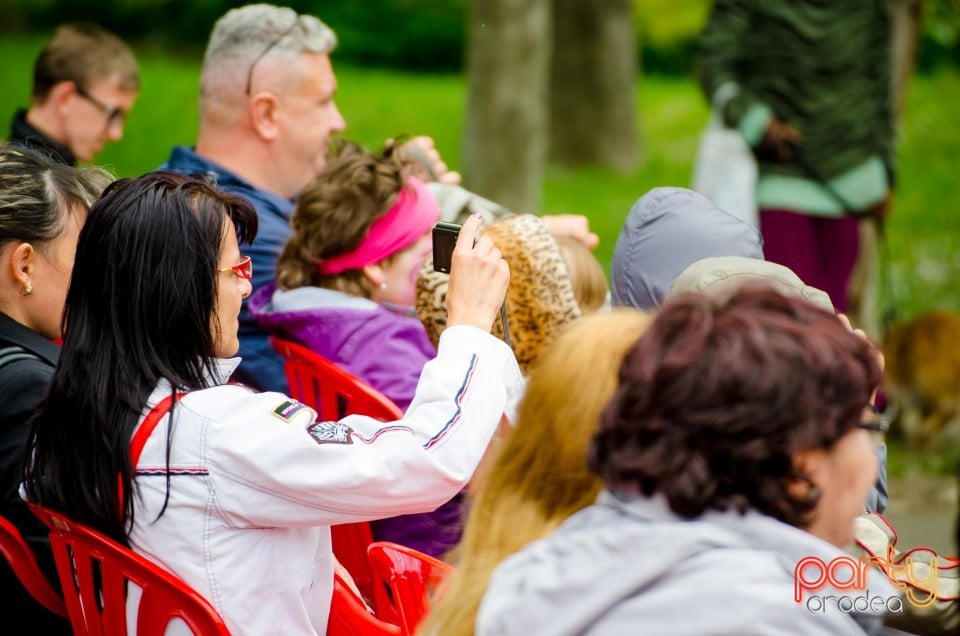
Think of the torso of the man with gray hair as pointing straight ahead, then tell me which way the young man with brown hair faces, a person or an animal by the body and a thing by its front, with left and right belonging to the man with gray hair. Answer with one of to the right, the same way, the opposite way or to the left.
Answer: the same way

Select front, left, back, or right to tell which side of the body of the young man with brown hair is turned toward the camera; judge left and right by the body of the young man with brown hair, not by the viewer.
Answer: right

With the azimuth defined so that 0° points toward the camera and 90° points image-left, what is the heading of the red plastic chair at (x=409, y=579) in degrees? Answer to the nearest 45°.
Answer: approximately 225°

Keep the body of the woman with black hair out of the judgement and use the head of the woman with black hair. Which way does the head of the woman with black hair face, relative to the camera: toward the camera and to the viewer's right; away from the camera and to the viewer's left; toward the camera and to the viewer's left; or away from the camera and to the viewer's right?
away from the camera and to the viewer's right

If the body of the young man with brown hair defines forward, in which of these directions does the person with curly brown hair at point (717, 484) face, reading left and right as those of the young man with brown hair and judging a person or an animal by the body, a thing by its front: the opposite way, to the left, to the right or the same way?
the same way

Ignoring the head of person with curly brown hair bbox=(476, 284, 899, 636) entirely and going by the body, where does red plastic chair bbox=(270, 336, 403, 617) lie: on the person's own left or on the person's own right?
on the person's own left

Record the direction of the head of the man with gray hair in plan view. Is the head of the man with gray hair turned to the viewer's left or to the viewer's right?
to the viewer's right

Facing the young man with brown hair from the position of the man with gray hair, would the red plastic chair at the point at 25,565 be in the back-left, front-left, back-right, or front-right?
back-left

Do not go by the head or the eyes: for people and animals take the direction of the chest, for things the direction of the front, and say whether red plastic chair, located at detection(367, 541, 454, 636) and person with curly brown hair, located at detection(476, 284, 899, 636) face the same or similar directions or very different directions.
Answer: same or similar directions

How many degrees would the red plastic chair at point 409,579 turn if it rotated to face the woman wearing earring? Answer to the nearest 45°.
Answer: approximately 90° to its left

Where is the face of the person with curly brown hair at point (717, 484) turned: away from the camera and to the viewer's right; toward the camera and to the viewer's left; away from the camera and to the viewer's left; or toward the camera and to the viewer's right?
away from the camera and to the viewer's right

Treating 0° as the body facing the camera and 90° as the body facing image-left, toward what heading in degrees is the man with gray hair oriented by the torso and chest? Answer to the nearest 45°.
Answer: approximately 270°

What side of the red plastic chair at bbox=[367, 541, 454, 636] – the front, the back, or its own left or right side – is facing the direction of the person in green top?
front

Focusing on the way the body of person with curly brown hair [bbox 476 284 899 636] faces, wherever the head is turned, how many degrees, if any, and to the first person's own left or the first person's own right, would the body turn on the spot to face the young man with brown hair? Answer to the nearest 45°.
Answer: approximately 90° to the first person's own left
